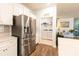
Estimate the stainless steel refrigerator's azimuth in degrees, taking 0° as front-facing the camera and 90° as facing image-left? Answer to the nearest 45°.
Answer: approximately 315°
